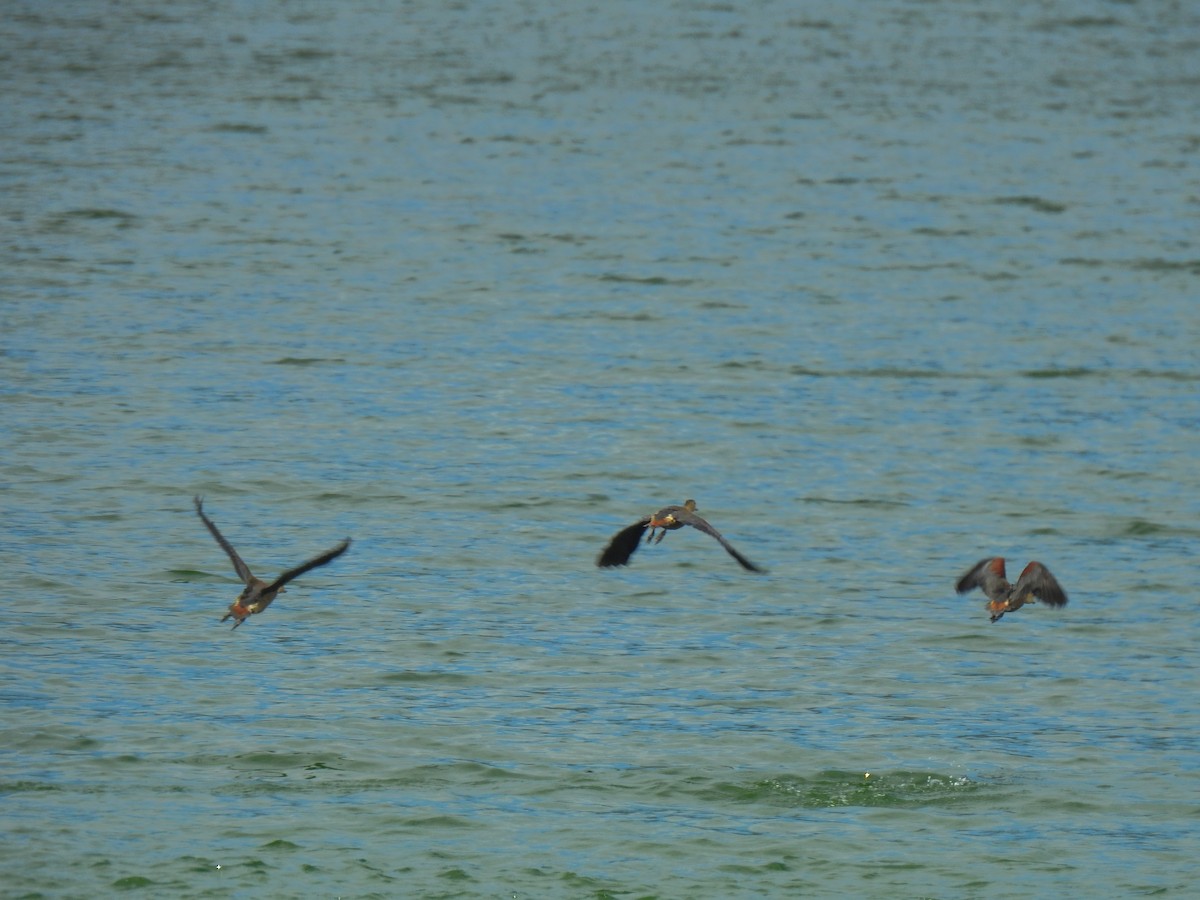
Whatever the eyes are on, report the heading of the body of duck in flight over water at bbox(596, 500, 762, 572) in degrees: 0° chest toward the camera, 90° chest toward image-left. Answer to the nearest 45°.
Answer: approximately 225°

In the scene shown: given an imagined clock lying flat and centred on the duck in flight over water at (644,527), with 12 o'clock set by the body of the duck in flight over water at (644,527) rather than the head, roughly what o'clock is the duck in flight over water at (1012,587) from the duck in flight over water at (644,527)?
the duck in flight over water at (1012,587) is roughly at 2 o'clock from the duck in flight over water at (644,527).
